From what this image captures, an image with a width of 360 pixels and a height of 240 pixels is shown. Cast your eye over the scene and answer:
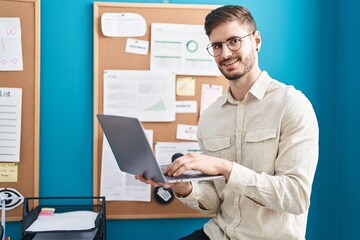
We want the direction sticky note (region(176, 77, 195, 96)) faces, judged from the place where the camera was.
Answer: facing the viewer

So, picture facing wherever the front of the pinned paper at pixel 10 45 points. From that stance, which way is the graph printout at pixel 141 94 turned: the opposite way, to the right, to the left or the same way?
the same way

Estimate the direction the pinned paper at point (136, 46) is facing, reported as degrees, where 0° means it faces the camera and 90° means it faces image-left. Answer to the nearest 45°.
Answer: approximately 0°

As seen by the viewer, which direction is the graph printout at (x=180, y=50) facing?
toward the camera

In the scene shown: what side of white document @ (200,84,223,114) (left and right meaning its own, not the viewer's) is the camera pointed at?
front

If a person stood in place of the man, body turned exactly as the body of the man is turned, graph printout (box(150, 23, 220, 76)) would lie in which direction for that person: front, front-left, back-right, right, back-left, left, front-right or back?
right

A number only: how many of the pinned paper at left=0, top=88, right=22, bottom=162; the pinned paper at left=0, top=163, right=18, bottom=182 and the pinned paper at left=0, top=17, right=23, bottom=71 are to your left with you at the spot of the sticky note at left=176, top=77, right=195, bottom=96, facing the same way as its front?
0

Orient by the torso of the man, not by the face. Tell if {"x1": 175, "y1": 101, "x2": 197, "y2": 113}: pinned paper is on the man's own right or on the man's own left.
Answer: on the man's own right

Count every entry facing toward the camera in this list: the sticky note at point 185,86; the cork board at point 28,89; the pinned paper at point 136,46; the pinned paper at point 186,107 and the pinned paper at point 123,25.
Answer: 5

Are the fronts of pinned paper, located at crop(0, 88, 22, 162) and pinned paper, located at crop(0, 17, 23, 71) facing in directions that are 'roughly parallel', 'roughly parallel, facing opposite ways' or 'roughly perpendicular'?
roughly parallel

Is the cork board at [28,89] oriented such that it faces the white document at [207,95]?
no

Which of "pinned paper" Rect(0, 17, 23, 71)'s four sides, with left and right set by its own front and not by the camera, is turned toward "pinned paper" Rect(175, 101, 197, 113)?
left

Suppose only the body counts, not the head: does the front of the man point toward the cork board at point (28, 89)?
no

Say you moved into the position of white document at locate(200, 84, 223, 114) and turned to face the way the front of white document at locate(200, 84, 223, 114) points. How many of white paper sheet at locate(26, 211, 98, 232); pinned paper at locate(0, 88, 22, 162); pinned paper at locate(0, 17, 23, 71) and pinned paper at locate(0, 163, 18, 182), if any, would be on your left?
0

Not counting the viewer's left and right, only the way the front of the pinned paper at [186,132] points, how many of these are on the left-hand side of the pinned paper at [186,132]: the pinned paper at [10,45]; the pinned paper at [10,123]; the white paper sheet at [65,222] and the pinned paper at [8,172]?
0

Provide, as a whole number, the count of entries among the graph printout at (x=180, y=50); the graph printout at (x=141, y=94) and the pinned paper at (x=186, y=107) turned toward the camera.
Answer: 3

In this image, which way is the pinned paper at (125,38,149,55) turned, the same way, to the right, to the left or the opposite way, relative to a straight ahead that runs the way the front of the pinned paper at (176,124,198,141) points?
the same way

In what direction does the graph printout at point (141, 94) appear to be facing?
toward the camera
